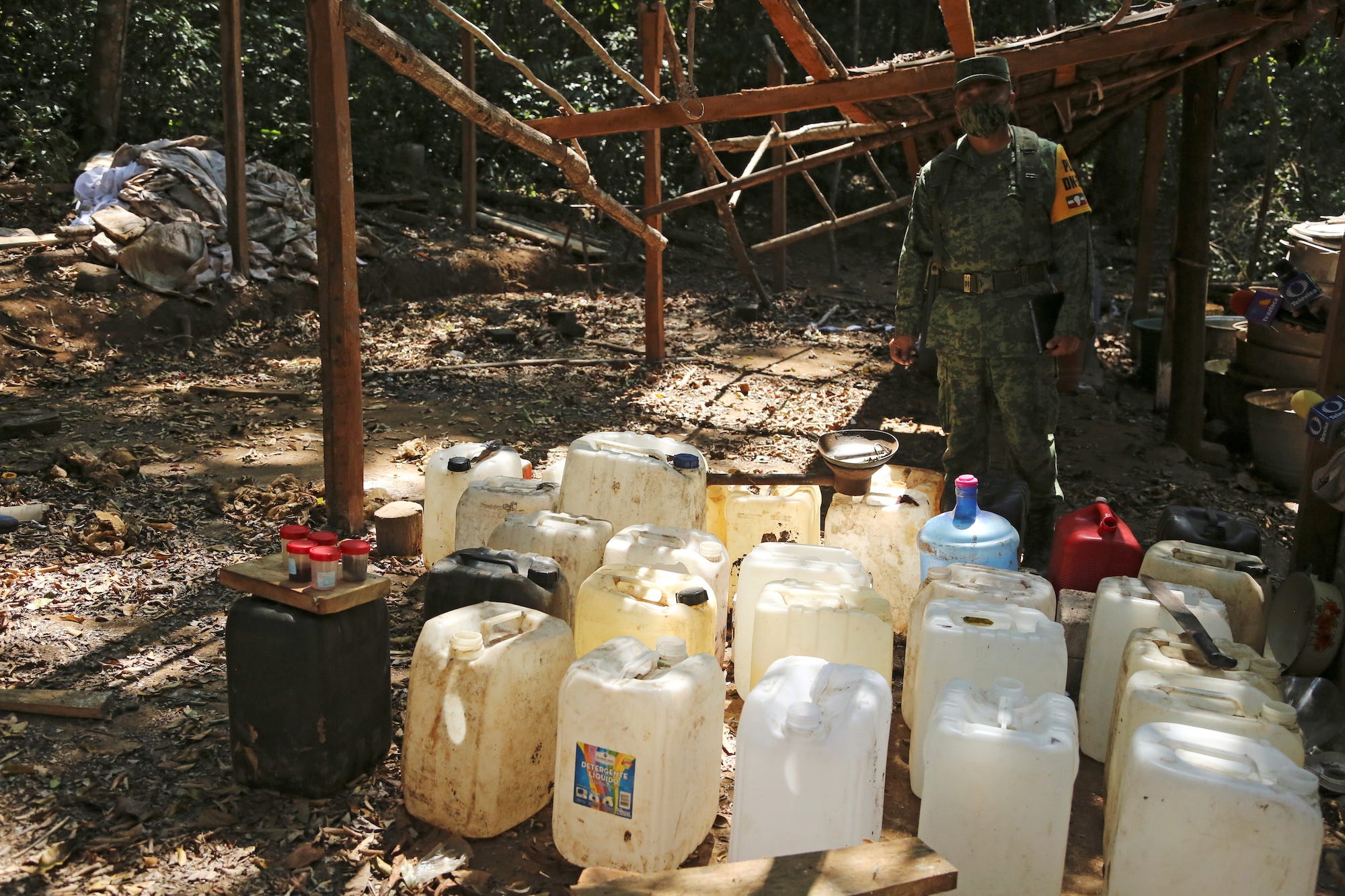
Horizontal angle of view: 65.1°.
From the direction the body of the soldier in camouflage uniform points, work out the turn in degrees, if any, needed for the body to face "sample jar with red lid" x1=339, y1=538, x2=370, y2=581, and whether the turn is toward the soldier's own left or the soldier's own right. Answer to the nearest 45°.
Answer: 0° — they already face it

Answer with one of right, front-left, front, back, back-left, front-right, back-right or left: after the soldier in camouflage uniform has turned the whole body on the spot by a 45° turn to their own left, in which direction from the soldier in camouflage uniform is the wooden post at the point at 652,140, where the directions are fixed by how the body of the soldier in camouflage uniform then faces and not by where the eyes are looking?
back-right

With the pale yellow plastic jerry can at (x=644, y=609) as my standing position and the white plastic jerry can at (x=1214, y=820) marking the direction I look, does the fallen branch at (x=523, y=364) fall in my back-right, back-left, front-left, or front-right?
back-left

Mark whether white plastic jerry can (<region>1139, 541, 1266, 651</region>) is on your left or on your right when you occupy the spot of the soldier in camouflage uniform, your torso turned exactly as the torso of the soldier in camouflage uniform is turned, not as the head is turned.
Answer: on your left

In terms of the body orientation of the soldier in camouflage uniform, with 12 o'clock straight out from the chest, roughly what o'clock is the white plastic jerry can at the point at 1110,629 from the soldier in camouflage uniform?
The white plastic jerry can is roughly at 10 o'clock from the soldier in camouflage uniform.

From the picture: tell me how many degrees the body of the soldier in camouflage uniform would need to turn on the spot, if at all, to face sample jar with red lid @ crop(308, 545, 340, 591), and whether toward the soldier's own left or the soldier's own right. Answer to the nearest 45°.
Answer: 0° — they already face it

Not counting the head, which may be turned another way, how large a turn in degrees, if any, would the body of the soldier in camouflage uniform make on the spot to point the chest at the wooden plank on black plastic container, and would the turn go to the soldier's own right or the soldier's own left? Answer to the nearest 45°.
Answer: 0° — they already face it

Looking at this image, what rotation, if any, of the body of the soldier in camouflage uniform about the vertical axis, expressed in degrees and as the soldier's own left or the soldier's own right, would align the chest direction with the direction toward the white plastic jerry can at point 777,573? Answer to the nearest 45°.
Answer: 0° — they already face it

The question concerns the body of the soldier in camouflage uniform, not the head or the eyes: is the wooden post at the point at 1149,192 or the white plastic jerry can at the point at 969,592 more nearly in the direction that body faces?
the white plastic jerry can

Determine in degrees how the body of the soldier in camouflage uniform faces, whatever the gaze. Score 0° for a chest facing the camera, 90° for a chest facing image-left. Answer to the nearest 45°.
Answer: approximately 45°
